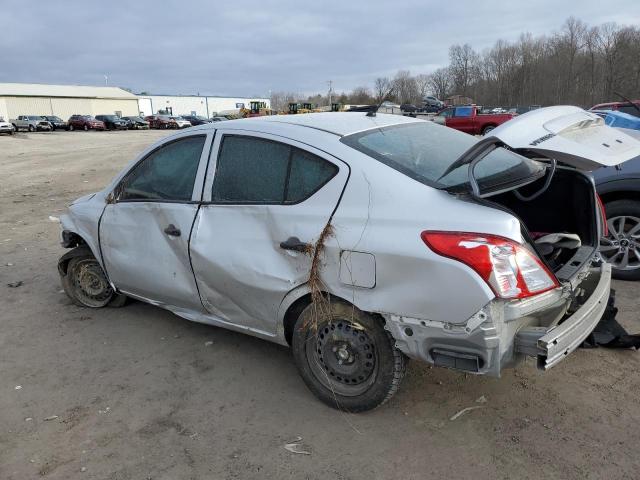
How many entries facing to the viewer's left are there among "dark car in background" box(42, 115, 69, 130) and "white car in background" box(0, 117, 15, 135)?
0

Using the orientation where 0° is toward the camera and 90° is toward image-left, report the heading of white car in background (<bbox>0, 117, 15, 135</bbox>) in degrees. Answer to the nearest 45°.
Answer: approximately 315°

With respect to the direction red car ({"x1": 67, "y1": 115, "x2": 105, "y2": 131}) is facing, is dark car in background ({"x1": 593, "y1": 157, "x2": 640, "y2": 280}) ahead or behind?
ahead

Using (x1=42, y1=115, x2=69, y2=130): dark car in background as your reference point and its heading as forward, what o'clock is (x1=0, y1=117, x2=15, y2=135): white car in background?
The white car in background is roughly at 2 o'clock from the dark car in background.

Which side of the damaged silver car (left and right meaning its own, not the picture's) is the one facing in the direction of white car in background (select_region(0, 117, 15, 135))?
front

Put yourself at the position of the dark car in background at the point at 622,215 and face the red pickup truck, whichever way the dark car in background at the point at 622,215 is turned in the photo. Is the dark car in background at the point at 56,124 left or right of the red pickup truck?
left

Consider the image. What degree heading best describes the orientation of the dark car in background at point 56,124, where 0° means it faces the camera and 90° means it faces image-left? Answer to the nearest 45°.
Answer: approximately 315°

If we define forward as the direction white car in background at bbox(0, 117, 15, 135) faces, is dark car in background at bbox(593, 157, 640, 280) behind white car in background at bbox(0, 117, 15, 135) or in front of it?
in front

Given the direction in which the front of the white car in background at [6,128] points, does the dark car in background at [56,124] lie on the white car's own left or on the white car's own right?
on the white car's own left

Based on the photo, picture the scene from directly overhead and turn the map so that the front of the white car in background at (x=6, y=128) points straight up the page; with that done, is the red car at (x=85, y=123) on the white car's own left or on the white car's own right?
on the white car's own left

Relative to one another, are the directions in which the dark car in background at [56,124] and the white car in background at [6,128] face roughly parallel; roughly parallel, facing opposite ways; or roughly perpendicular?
roughly parallel
